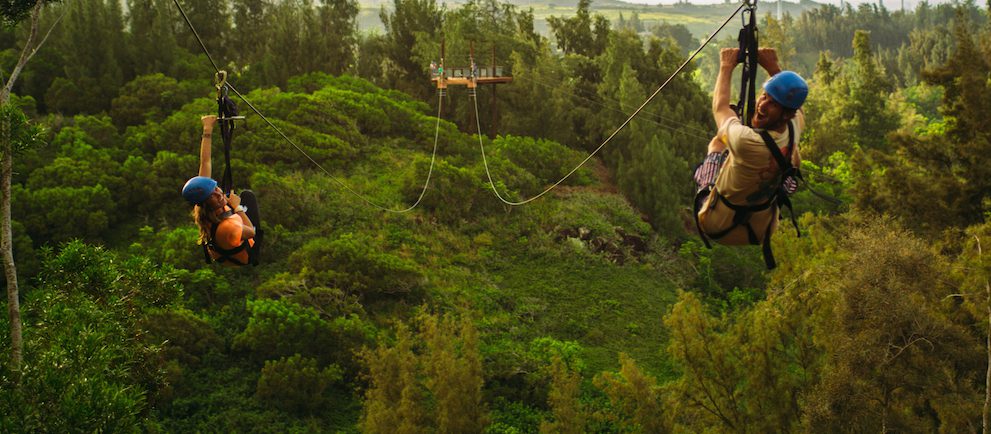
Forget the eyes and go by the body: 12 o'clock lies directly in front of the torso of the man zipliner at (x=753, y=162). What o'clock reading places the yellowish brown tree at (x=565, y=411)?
The yellowish brown tree is roughly at 1 o'clock from the man zipliner.
